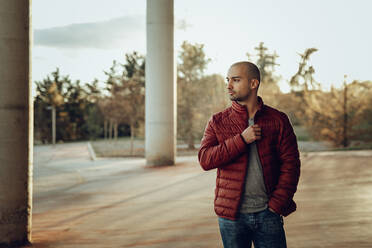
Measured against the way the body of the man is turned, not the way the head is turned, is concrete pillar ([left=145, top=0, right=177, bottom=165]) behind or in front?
behind

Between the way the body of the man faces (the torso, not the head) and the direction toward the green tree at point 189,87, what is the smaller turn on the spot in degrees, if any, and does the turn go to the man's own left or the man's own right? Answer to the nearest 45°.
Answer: approximately 180°

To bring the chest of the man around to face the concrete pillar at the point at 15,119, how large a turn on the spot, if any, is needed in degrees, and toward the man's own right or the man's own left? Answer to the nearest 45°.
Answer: approximately 135° to the man's own right

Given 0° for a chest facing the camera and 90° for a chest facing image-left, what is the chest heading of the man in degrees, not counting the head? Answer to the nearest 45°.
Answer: approximately 0°
